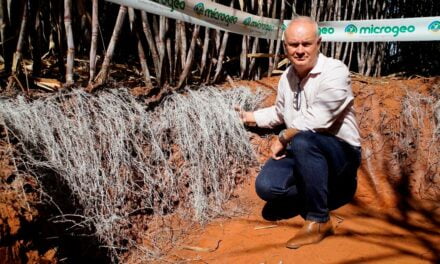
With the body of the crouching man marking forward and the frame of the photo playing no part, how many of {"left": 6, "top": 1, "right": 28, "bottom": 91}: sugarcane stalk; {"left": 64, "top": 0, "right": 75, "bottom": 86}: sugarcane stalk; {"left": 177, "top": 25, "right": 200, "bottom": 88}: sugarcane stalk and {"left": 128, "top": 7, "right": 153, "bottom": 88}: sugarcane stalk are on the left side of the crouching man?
0

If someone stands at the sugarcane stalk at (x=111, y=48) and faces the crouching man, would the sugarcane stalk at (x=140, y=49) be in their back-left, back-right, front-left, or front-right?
front-left

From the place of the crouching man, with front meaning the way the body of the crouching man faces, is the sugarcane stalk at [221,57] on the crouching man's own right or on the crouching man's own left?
on the crouching man's own right

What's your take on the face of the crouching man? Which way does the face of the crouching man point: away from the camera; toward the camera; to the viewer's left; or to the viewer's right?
toward the camera

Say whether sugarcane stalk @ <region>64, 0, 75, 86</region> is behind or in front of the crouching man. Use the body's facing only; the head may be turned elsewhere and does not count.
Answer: in front

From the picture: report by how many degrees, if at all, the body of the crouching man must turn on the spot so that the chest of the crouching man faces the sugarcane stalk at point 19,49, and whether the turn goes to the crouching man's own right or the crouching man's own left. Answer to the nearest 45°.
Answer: approximately 45° to the crouching man's own right

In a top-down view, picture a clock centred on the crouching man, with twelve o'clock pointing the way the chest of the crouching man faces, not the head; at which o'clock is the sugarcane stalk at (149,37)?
The sugarcane stalk is roughly at 2 o'clock from the crouching man.

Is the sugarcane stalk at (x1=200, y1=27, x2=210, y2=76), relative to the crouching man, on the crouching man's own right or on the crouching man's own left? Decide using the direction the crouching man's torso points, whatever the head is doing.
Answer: on the crouching man's own right

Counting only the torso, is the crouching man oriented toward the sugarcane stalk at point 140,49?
no

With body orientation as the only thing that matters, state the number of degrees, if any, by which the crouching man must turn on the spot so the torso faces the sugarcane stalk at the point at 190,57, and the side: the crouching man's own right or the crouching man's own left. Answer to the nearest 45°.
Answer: approximately 90° to the crouching man's own right

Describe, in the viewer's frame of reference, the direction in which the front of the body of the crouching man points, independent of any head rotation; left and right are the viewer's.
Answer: facing the viewer and to the left of the viewer
